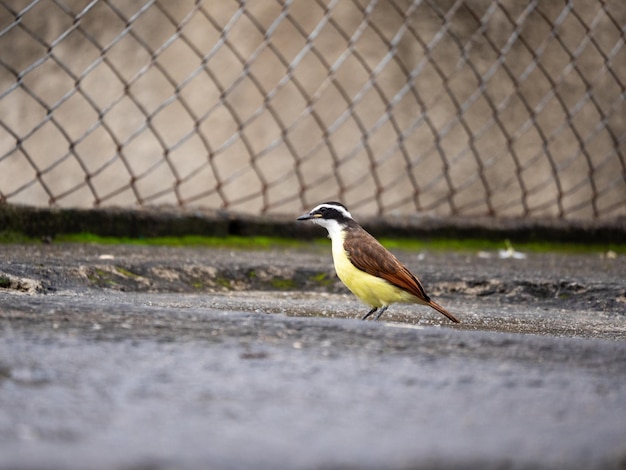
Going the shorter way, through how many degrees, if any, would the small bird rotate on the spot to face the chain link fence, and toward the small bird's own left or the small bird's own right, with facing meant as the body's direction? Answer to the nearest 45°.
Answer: approximately 90° to the small bird's own right

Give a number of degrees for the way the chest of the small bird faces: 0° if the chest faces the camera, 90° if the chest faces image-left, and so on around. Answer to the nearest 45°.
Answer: approximately 90°
